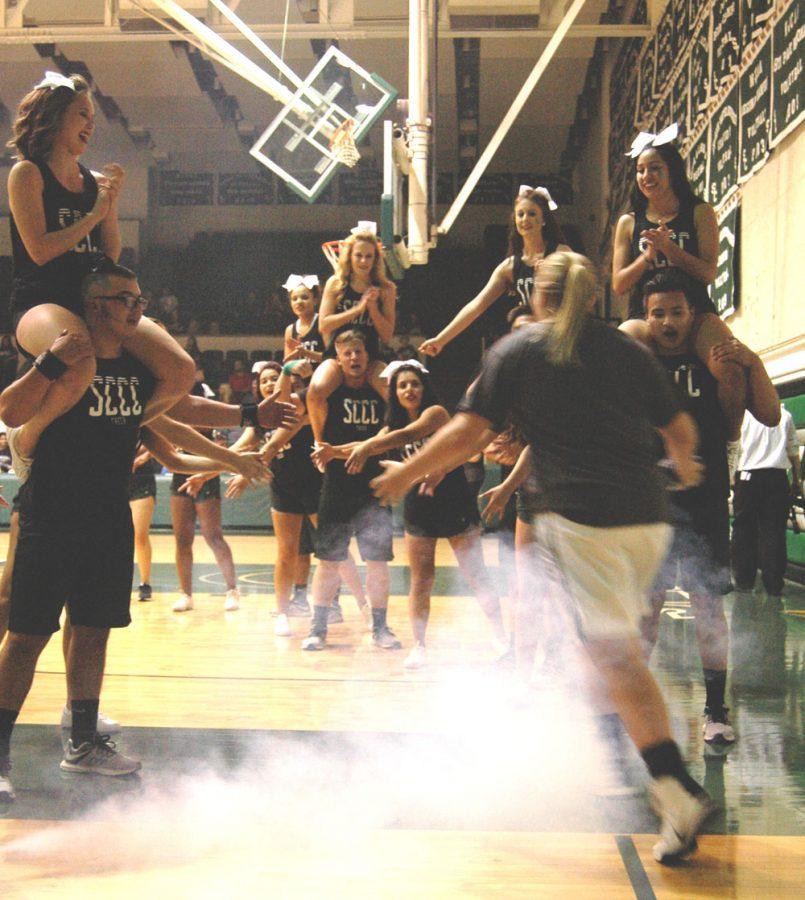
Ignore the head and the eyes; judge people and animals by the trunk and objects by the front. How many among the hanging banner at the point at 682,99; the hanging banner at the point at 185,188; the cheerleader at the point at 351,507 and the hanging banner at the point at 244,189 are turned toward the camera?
3

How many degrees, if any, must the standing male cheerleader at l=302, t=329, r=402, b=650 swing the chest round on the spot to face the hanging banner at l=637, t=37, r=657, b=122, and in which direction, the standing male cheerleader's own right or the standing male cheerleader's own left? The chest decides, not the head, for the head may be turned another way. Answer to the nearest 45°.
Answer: approximately 135° to the standing male cheerleader's own left

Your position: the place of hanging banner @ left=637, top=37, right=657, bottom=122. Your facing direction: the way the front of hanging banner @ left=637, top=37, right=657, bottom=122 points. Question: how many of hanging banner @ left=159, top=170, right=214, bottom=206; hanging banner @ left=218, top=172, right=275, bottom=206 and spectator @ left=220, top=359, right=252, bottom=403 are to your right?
3

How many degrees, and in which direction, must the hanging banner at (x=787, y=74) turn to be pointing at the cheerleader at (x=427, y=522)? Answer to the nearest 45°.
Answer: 0° — it already faces them

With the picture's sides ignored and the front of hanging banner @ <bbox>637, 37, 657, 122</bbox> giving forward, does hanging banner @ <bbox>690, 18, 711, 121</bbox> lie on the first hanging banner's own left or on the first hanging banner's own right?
on the first hanging banner's own left

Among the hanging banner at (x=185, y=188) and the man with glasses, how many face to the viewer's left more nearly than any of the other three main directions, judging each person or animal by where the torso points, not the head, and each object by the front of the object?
0

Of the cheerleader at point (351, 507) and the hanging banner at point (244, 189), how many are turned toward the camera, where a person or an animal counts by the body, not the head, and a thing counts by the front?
2

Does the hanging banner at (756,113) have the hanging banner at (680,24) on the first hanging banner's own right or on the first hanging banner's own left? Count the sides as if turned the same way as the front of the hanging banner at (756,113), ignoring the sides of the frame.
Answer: on the first hanging banner's own right

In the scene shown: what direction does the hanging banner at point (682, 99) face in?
to the viewer's left

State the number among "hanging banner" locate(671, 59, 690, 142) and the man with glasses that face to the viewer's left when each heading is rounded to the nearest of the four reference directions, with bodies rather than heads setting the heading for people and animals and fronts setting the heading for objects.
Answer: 1

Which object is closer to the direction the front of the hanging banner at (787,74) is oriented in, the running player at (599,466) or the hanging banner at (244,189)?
the running player

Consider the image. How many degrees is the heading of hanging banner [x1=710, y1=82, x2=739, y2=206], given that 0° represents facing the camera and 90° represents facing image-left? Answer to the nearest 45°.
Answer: approximately 45°

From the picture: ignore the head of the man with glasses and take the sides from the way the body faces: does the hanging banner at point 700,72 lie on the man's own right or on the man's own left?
on the man's own left
